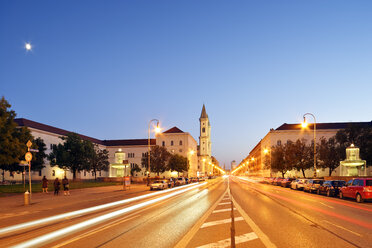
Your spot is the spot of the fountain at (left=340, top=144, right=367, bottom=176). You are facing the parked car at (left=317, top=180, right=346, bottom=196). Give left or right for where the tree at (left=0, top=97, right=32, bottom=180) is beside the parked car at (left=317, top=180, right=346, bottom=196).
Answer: right

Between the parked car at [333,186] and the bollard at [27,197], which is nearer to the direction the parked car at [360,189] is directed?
the parked car
